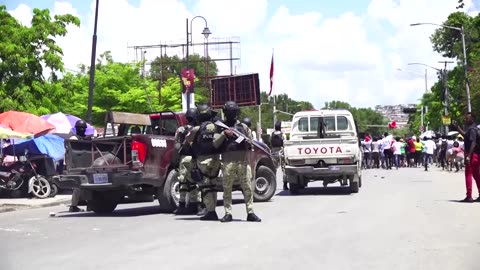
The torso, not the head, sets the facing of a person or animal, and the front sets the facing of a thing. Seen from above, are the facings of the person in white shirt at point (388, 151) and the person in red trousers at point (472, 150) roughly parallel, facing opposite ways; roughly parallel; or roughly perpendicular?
roughly perpendicular

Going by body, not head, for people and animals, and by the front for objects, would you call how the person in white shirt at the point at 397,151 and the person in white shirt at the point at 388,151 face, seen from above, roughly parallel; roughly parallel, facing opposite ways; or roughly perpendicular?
roughly parallel

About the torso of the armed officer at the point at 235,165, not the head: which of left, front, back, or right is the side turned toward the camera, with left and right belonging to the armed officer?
front

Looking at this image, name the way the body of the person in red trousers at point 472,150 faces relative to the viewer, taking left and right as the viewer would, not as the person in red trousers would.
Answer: facing to the left of the viewer
